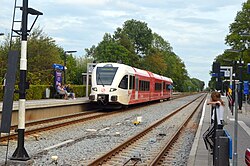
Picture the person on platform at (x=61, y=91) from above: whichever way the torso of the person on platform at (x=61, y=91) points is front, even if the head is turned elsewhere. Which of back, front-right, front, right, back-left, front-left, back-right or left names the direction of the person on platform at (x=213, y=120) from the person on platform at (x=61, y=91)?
front-right

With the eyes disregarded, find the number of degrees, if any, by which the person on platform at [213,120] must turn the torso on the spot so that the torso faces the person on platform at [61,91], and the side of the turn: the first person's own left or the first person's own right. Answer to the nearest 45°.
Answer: approximately 45° to the first person's own right

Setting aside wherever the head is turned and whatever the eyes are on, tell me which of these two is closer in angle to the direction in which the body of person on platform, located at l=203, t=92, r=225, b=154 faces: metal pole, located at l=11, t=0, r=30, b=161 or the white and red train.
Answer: the metal pole

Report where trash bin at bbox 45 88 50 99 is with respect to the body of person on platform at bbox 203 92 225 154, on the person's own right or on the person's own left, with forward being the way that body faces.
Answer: on the person's own right

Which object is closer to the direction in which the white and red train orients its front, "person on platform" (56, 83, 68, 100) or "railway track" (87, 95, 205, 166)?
the railway track

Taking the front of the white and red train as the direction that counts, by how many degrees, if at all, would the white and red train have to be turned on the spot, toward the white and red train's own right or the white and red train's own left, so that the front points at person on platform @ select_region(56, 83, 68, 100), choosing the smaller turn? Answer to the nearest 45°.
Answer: approximately 90° to the white and red train's own right

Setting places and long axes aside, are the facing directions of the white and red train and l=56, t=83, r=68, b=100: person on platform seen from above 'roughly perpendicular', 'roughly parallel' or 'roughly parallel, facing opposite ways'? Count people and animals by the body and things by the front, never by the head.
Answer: roughly perpendicular

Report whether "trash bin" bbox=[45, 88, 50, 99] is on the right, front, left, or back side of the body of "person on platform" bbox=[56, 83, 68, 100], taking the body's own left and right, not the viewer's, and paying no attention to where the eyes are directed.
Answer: back

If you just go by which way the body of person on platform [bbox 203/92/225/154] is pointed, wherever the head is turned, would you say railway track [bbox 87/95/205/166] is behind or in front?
in front

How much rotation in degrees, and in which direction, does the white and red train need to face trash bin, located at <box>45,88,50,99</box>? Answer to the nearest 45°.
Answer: approximately 90° to its right
